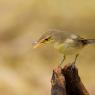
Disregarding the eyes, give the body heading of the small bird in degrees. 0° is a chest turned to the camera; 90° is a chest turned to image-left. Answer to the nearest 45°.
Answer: approximately 90°
